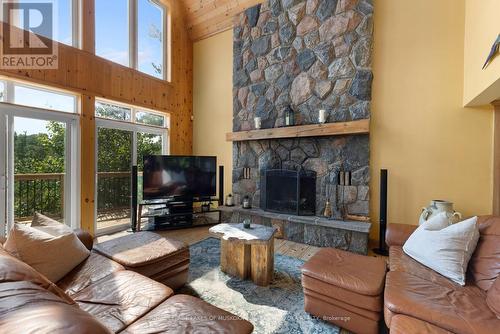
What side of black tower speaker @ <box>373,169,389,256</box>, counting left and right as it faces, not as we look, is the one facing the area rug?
front

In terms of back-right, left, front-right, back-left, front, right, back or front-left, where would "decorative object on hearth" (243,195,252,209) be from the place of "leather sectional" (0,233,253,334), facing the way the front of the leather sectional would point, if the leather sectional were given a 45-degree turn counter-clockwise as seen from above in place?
front-right

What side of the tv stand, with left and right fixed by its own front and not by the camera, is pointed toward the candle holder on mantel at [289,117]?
left

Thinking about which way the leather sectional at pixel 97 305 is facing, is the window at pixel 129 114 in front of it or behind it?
in front

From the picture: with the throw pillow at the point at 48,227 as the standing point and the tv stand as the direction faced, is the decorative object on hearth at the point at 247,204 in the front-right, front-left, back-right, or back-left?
front-right

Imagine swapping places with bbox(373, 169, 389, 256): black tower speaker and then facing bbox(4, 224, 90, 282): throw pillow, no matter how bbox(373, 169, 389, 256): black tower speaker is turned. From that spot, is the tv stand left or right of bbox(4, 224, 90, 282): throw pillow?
right

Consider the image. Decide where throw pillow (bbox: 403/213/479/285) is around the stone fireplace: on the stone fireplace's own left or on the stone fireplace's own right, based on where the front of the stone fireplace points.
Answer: on the stone fireplace's own left

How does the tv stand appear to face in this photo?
toward the camera

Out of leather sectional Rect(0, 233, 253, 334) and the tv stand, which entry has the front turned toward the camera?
the tv stand

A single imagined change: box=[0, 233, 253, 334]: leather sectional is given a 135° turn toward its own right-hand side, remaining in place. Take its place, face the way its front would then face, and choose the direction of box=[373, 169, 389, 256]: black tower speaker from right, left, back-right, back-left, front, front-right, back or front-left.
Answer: left

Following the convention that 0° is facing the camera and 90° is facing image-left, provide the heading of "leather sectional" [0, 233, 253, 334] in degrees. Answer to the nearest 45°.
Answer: approximately 225°

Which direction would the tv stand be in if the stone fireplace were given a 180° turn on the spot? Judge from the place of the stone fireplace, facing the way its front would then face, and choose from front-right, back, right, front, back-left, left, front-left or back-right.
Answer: back-left

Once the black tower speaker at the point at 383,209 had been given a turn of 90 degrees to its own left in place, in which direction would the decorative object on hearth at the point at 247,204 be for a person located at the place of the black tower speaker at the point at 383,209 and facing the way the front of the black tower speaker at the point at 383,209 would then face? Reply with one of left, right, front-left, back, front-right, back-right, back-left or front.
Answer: back-right

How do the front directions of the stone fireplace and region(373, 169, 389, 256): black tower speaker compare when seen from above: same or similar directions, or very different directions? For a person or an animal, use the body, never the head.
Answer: same or similar directions

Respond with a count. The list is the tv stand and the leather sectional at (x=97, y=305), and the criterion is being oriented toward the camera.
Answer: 1

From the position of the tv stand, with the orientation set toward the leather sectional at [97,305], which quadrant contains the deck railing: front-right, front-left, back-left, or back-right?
back-right

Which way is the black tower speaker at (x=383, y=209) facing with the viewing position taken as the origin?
facing the viewer and to the left of the viewer

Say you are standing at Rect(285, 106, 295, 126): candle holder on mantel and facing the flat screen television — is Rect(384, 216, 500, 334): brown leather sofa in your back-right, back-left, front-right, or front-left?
back-left

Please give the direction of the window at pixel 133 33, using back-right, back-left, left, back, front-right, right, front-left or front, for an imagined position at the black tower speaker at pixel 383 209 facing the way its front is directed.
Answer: front-right
